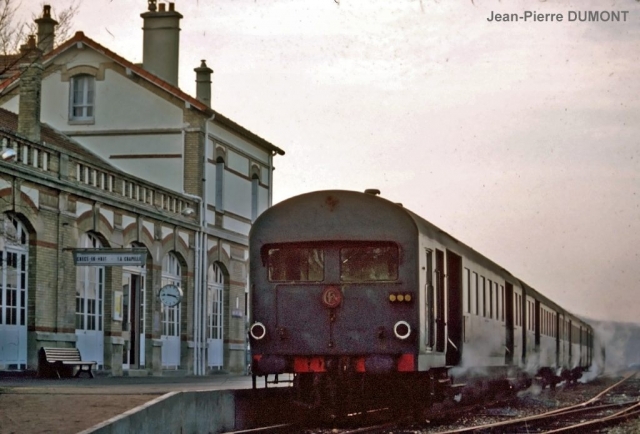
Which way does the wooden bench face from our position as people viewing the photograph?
facing the viewer and to the right of the viewer

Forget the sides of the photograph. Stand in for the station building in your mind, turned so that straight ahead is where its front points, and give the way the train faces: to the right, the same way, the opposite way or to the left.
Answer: to the right

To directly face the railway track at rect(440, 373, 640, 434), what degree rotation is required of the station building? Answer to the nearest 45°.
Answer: approximately 45° to its right

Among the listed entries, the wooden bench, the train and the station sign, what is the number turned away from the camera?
0

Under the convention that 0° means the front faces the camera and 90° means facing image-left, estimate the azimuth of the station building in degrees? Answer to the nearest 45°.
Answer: approximately 315°

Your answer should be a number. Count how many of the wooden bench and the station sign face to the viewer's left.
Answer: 0

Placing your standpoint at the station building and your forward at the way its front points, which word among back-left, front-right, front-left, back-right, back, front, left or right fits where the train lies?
front-left

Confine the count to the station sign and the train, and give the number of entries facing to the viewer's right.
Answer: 0

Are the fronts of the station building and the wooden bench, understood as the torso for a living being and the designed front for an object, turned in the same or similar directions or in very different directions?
same or similar directions

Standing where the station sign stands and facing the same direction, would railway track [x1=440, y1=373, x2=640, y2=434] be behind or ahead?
ahead

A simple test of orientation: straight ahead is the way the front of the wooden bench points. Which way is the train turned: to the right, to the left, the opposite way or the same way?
to the right

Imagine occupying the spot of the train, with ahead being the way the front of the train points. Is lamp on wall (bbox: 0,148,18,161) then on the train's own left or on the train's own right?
on the train's own right

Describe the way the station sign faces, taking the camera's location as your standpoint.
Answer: facing the viewer

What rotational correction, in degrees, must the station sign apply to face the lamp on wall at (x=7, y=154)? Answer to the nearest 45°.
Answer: approximately 45° to its right
